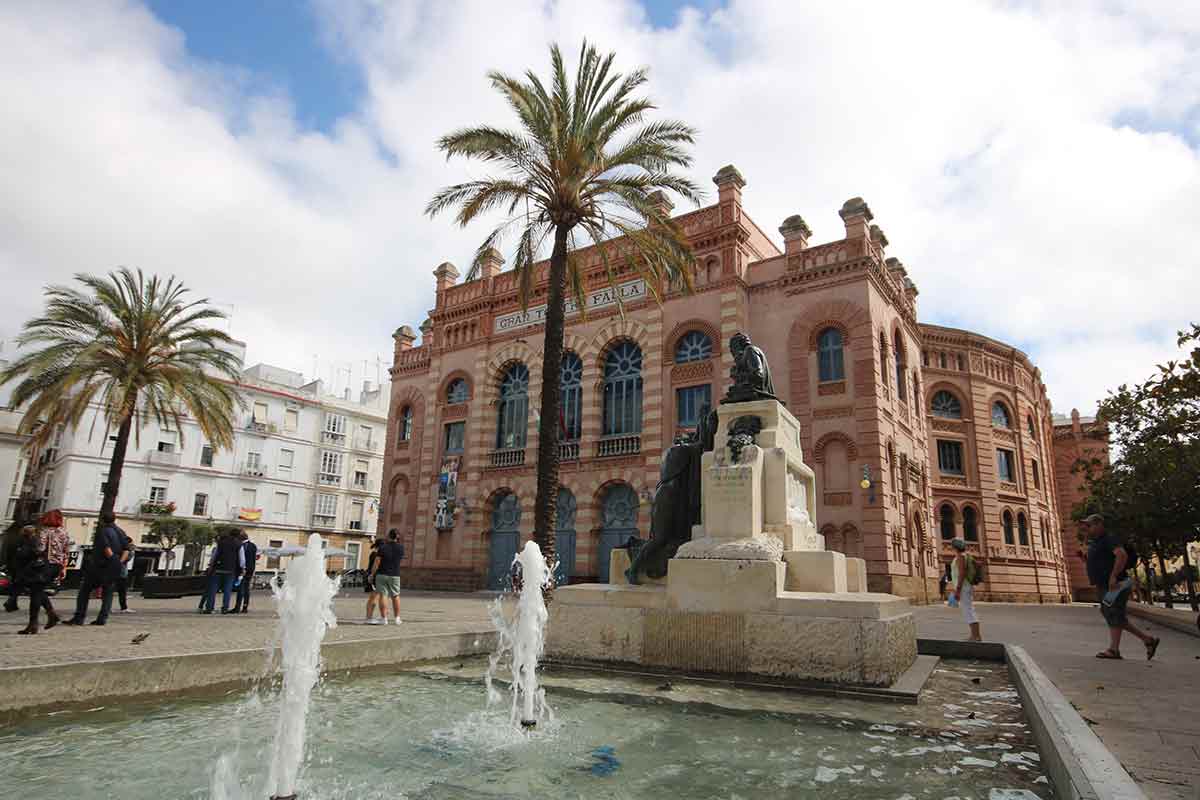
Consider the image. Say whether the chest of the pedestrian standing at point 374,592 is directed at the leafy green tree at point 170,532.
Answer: no

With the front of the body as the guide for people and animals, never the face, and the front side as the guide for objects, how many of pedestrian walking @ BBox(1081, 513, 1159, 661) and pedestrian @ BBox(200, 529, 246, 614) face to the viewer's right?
0

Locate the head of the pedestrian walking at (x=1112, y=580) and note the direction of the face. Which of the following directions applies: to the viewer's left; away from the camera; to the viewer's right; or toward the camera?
to the viewer's left

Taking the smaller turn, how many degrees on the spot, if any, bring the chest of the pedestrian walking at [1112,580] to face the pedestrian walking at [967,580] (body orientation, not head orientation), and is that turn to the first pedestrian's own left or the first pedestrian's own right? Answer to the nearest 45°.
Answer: approximately 45° to the first pedestrian's own right

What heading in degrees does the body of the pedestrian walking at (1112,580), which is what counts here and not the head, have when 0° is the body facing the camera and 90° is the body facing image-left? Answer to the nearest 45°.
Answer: approximately 90°

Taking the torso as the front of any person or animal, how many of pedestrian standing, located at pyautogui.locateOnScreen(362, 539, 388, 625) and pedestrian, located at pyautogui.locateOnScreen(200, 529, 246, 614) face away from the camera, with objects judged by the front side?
1

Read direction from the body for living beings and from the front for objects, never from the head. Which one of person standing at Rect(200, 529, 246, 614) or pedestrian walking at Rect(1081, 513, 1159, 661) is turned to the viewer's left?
pedestrian walking at Rect(1081, 513, 1159, 661)

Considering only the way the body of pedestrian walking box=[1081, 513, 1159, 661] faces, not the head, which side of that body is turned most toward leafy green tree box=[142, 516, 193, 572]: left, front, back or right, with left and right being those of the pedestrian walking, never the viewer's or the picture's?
front

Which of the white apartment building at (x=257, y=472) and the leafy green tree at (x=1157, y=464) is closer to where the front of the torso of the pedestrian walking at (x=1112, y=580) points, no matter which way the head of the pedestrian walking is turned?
the white apartment building

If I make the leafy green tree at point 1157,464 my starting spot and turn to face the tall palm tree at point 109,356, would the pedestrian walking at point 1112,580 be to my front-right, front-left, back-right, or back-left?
front-left

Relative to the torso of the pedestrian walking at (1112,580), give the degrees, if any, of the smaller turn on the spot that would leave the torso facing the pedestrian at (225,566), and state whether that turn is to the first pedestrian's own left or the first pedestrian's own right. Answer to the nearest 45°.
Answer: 0° — they already face them
